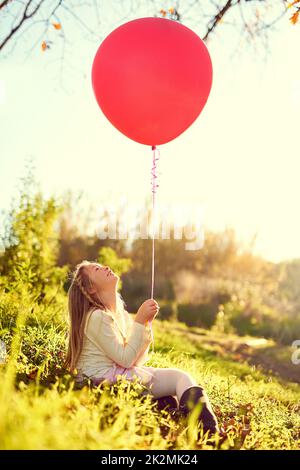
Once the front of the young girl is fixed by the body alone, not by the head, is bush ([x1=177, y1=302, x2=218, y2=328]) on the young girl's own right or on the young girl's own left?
on the young girl's own left

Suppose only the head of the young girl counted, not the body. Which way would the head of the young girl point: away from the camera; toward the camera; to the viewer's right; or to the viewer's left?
to the viewer's right

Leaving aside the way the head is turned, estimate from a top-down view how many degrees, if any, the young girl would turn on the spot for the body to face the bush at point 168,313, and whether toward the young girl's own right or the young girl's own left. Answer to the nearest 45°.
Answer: approximately 90° to the young girl's own left

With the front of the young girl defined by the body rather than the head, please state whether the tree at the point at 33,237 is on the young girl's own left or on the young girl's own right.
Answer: on the young girl's own left

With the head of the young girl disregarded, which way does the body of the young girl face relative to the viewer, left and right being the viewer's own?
facing to the right of the viewer
